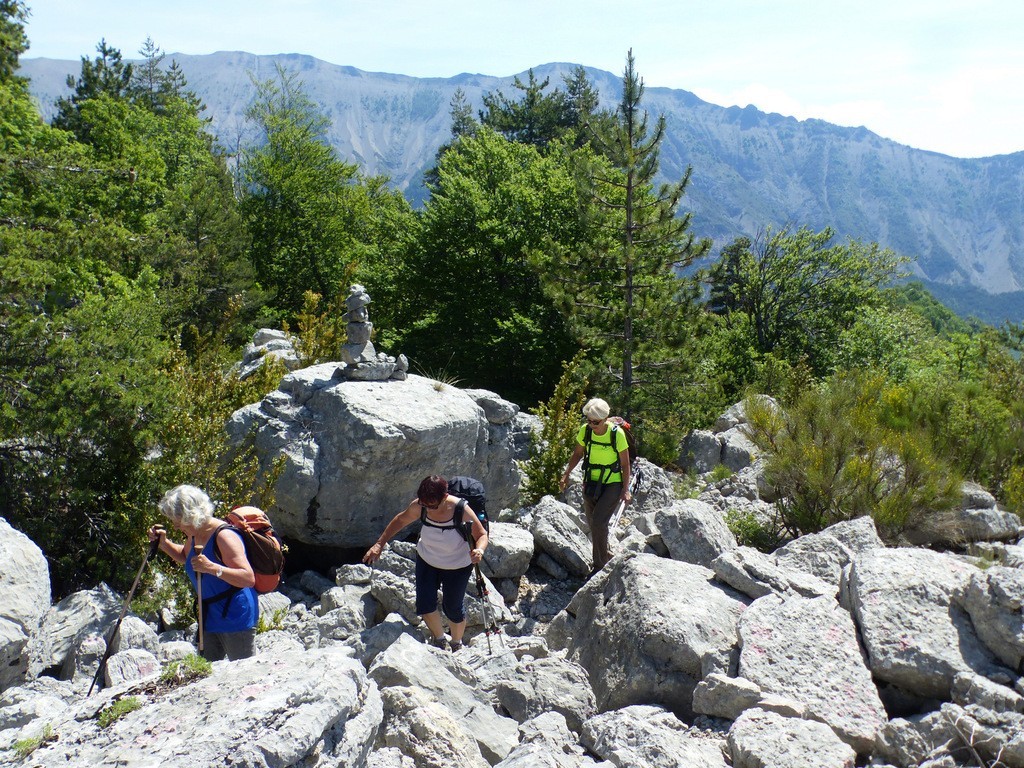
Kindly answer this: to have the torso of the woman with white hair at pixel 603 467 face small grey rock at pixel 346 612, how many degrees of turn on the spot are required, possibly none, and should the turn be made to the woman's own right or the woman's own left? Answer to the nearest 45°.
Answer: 0° — they already face it

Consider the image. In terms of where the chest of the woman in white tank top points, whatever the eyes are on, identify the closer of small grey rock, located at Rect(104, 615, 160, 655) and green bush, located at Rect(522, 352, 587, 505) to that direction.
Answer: the small grey rock

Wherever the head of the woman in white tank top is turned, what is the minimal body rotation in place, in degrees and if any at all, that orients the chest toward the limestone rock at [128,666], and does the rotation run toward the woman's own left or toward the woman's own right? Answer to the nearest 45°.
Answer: approximately 45° to the woman's own right

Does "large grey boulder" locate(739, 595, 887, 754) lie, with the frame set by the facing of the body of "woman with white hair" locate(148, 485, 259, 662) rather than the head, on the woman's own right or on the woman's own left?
on the woman's own left

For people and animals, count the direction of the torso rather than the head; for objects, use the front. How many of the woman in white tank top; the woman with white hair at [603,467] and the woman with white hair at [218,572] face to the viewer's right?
0

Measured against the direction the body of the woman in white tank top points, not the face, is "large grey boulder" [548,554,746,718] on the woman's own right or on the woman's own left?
on the woman's own left

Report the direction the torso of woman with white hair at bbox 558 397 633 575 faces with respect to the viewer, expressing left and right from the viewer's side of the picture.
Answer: facing the viewer and to the left of the viewer

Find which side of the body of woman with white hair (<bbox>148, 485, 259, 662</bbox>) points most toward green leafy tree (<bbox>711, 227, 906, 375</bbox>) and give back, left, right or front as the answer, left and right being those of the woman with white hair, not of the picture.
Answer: back

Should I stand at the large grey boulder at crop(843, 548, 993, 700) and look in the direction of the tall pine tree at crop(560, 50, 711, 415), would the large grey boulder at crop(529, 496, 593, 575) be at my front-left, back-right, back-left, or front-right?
front-left

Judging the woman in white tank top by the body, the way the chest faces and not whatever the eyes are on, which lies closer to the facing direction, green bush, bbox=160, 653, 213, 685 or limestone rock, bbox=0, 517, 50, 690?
the green bush

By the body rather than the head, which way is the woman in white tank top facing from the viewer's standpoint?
toward the camera

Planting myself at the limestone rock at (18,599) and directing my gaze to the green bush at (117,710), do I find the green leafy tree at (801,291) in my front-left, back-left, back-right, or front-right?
back-left
